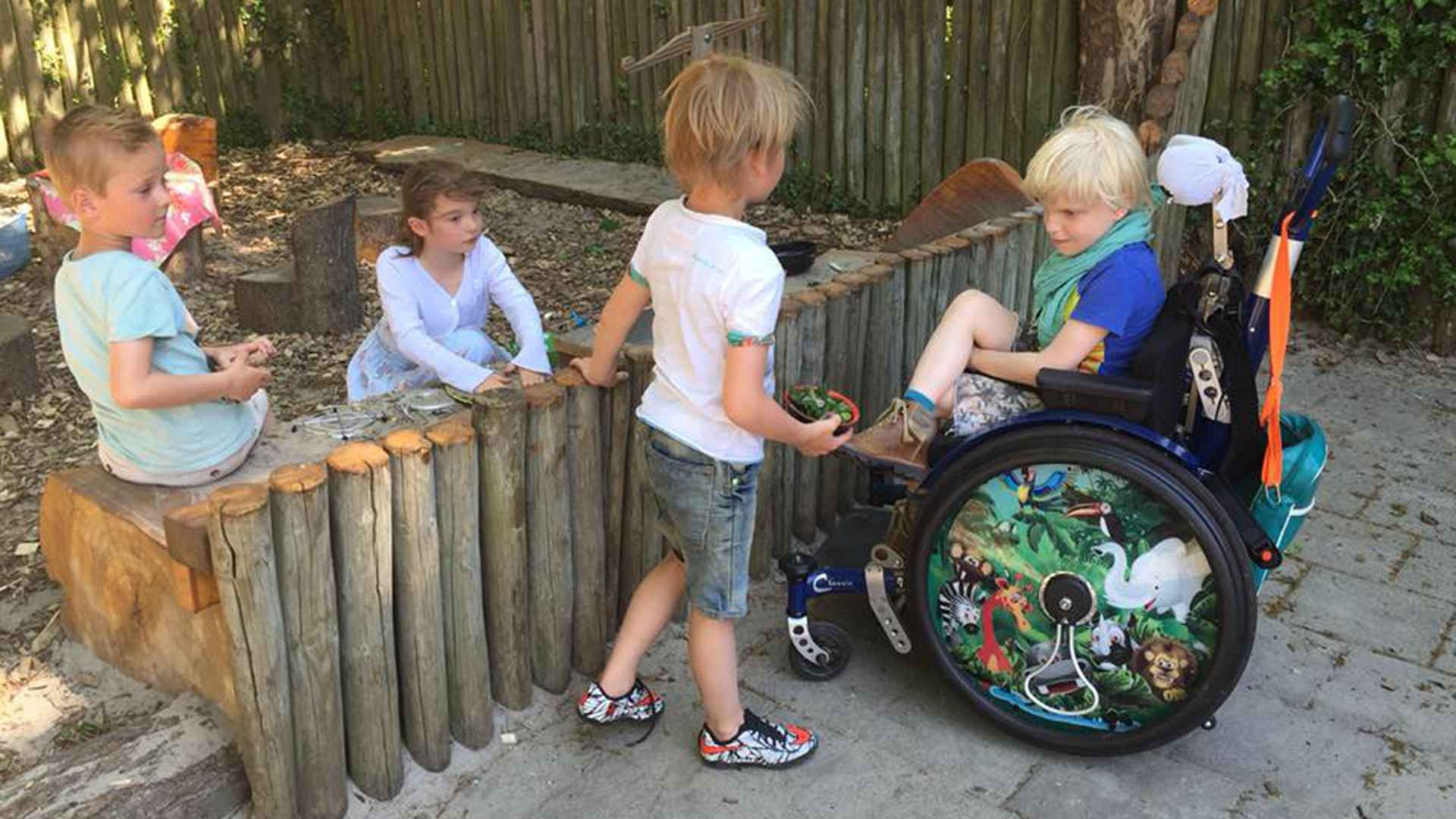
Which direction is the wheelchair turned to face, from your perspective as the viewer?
facing to the left of the viewer

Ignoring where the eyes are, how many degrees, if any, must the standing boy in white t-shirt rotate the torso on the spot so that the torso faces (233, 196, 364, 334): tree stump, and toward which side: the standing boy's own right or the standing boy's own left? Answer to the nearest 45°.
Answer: approximately 90° to the standing boy's own left

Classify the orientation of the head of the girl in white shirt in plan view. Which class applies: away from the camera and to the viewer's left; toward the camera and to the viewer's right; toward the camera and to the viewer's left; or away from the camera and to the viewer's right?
toward the camera and to the viewer's right

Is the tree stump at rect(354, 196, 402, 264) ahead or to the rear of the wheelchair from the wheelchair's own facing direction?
ahead

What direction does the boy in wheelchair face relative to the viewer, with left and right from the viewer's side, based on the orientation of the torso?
facing to the left of the viewer

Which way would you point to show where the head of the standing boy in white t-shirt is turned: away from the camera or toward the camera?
away from the camera

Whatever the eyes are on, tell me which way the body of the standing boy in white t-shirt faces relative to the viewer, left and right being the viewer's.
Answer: facing away from the viewer and to the right of the viewer

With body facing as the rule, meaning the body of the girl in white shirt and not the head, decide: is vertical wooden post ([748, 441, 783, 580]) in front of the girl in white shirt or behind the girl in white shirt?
in front

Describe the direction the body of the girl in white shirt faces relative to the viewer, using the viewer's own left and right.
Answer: facing the viewer and to the right of the viewer

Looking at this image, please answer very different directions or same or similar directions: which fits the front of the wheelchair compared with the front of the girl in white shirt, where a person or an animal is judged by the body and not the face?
very different directions

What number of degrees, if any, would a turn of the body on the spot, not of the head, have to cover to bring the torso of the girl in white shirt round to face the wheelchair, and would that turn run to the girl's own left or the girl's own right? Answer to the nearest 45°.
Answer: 0° — they already face it

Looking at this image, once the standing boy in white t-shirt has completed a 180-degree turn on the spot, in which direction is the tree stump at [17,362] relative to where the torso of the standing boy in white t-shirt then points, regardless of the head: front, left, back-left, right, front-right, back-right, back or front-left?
right

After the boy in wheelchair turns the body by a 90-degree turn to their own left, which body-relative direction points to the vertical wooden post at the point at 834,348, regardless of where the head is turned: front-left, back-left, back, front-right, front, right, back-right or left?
back-right

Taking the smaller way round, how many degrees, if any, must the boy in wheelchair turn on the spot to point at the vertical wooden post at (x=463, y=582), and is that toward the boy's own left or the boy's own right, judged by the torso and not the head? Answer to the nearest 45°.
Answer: approximately 45° to the boy's own left

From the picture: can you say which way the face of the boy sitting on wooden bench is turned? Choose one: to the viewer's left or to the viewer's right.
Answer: to the viewer's right

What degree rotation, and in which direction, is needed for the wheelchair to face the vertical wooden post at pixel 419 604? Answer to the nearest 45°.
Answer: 0° — it already faces it

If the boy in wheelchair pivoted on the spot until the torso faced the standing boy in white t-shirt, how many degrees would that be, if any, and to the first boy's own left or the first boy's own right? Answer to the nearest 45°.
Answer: approximately 45° to the first boy's own left
